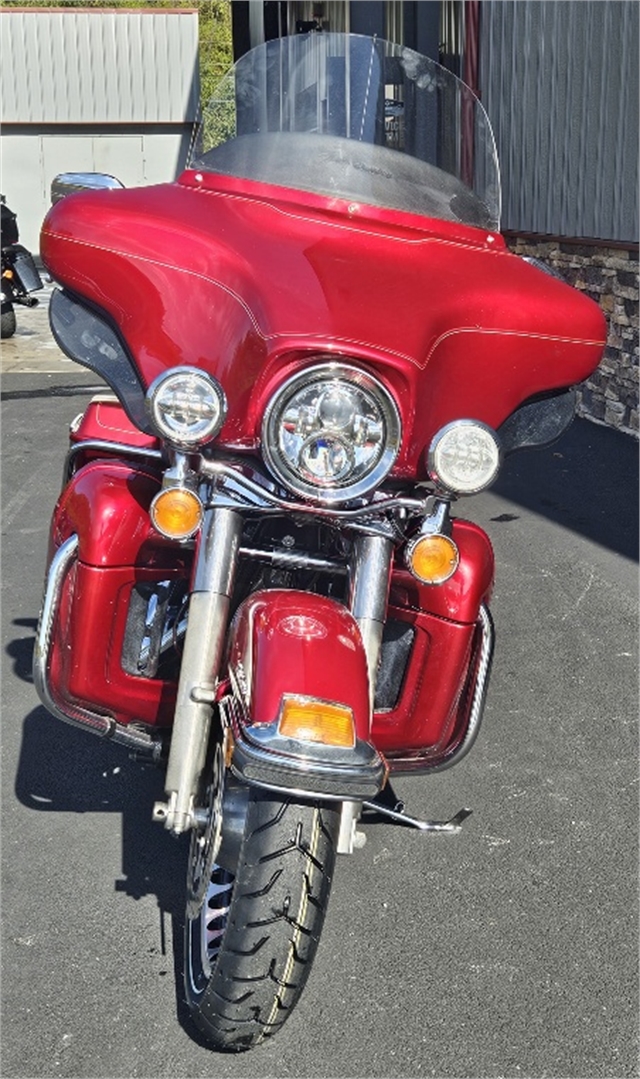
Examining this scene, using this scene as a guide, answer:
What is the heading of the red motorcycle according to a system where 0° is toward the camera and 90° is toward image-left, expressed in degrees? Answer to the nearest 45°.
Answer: approximately 0°

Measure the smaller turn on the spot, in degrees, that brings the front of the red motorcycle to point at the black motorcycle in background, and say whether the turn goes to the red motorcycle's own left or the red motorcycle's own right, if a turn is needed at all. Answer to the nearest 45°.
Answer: approximately 180°

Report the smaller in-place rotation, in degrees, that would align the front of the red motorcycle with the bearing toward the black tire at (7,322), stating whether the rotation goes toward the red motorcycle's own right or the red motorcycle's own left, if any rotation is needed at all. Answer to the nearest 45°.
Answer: approximately 180°
